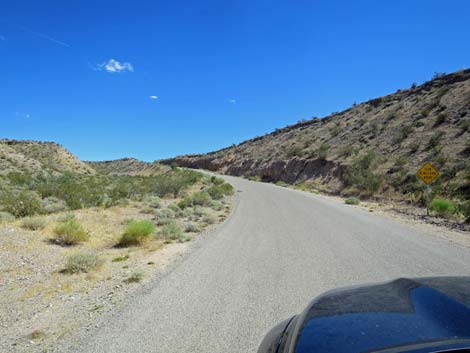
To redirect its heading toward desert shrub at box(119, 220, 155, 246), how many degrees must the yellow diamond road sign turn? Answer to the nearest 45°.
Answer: approximately 45° to its right

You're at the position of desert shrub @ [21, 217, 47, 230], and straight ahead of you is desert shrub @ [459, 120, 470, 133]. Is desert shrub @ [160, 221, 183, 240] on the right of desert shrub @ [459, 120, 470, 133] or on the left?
right

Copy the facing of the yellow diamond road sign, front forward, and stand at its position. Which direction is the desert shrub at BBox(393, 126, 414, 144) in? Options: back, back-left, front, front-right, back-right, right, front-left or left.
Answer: back

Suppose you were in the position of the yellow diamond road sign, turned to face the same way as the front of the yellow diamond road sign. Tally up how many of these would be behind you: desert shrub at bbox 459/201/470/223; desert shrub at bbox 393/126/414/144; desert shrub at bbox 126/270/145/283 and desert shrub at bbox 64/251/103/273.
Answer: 1

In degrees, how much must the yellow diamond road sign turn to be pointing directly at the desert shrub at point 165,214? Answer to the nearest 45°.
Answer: approximately 45° to its right

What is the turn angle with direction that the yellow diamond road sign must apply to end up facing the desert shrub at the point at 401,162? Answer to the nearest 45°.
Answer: approximately 180°

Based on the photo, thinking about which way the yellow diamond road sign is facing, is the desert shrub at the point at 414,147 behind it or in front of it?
behind

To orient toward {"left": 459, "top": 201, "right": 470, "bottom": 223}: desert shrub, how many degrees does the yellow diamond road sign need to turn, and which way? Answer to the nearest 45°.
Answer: approximately 45° to its left

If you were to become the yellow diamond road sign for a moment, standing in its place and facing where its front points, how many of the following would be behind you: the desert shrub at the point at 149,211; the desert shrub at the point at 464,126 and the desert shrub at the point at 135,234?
1

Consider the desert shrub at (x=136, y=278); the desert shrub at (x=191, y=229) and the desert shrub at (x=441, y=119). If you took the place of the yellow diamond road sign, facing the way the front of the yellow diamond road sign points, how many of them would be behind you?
1

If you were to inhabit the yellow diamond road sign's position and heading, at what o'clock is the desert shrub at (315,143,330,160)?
The desert shrub is roughly at 5 o'clock from the yellow diamond road sign.

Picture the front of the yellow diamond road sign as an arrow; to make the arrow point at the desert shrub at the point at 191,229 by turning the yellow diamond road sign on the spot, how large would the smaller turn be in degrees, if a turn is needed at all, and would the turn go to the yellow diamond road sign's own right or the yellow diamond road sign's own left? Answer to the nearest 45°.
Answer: approximately 45° to the yellow diamond road sign's own right

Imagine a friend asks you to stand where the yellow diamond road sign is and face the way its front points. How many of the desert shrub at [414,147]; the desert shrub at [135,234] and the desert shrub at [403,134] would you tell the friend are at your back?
2

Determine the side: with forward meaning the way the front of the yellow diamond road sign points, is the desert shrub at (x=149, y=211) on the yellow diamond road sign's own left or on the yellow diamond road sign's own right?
on the yellow diamond road sign's own right

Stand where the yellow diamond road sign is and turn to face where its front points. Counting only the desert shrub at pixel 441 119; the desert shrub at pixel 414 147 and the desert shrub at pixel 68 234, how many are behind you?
2

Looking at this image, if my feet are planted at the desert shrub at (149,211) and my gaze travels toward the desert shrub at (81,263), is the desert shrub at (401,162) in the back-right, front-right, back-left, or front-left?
back-left

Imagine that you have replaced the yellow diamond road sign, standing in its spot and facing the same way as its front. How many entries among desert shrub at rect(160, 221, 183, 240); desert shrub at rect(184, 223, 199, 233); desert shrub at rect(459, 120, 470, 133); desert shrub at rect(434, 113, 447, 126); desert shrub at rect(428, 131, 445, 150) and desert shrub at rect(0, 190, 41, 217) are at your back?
3
